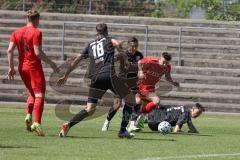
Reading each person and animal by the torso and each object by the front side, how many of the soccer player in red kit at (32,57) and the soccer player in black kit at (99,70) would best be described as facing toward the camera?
0

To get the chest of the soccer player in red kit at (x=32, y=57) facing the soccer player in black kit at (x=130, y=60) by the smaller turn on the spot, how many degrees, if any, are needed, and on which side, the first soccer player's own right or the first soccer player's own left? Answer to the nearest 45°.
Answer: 0° — they already face them

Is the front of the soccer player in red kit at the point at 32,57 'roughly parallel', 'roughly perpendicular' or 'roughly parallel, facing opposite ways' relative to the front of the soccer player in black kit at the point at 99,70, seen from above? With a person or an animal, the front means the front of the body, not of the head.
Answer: roughly parallel

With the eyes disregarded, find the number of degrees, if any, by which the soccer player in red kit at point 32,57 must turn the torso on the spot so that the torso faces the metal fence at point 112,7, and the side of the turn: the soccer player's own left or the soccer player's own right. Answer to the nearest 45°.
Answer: approximately 45° to the soccer player's own left

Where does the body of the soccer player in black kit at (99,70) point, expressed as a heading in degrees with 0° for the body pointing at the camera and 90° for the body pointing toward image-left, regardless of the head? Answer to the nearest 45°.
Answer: approximately 225°

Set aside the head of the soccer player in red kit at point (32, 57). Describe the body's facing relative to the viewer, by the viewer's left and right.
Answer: facing away from the viewer and to the right of the viewer

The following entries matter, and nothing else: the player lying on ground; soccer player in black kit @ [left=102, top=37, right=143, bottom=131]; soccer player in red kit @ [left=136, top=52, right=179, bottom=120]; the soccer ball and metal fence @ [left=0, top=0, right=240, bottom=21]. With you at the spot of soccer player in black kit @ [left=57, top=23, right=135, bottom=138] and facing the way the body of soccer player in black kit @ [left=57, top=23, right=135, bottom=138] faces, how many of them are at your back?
0

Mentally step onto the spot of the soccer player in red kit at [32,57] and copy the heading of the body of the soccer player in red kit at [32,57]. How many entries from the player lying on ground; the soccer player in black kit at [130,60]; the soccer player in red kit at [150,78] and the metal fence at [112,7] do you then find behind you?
0

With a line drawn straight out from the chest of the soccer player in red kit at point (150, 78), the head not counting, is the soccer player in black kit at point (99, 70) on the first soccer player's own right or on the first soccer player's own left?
on the first soccer player's own right

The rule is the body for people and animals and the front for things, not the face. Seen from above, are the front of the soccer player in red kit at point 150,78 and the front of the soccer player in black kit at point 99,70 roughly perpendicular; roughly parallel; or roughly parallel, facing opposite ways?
roughly perpendicular

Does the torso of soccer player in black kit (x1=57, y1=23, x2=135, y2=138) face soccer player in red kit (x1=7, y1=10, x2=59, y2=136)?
no
